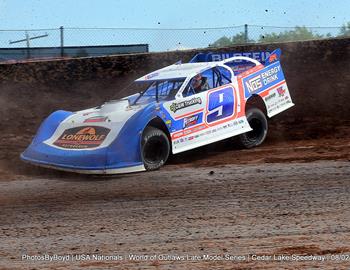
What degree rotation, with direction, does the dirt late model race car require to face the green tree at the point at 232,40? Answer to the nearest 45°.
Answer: approximately 135° to its right

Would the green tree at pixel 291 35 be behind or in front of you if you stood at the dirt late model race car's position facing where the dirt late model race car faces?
behind

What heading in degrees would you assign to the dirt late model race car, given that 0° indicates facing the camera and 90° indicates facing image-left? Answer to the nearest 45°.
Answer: approximately 45°

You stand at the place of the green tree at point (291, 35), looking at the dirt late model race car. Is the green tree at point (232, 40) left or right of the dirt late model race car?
right
